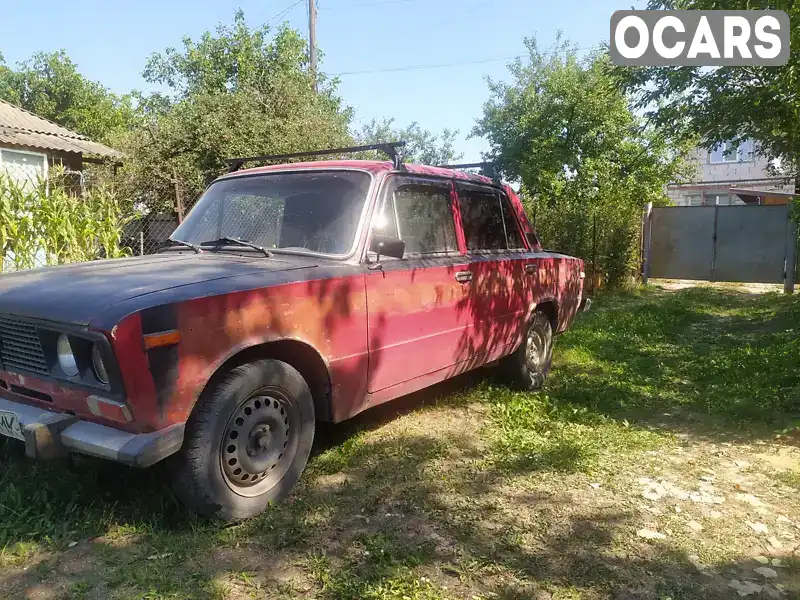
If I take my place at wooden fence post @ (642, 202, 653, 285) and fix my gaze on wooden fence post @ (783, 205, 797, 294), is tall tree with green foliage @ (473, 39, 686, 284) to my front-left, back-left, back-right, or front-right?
back-left

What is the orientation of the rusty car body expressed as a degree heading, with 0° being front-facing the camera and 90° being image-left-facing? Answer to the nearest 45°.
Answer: approximately 45°

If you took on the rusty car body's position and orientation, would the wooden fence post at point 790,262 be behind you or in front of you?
behind

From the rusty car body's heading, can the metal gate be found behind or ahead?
behind

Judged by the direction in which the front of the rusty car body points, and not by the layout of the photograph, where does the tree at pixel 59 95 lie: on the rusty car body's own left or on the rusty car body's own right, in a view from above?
on the rusty car body's own right

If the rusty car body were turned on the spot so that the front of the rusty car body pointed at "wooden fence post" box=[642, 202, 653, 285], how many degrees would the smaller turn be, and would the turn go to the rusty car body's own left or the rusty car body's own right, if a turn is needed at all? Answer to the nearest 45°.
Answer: approximately 180°

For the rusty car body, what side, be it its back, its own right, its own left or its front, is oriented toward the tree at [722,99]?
back

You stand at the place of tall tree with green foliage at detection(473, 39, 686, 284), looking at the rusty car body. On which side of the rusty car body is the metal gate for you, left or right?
left

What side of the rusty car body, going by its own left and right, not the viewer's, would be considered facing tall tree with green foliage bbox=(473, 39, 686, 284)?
back
